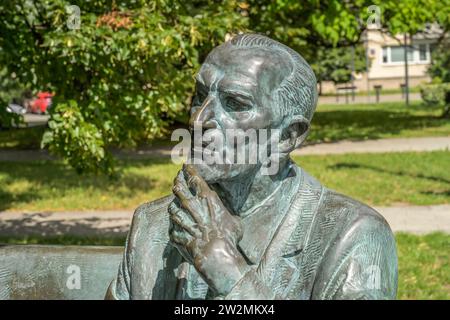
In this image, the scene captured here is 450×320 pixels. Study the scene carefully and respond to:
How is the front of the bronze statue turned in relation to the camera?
facing the viewer and to the left of the viewer

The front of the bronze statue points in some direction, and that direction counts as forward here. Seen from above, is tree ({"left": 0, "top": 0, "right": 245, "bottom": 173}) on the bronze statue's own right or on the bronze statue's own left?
on the bronze statue's own right

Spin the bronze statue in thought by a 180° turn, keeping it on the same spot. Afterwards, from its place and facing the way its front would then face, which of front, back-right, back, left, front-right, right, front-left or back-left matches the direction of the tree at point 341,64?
front-left
